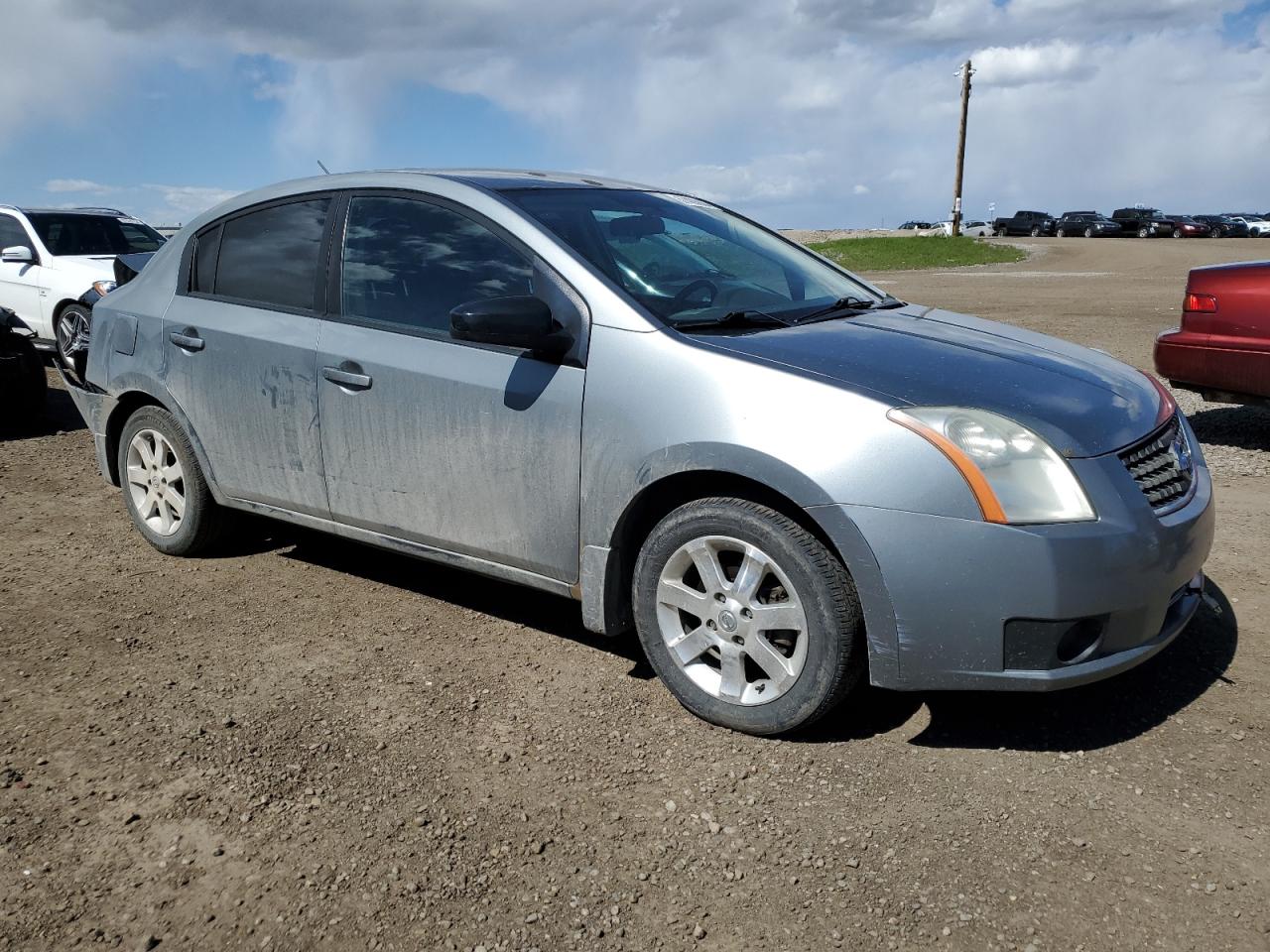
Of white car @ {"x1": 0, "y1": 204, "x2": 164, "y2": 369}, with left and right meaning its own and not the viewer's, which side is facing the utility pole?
left

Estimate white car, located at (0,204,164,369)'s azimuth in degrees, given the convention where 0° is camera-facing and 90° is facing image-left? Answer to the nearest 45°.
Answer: approximately 315°

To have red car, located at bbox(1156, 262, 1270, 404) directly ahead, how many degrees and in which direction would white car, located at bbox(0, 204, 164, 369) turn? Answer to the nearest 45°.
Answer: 0° — it already faces it

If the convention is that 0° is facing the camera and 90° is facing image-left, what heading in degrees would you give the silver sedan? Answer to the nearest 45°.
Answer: approximately 315°

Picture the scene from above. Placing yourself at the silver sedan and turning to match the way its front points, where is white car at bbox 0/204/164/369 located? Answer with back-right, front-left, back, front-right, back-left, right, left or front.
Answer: back

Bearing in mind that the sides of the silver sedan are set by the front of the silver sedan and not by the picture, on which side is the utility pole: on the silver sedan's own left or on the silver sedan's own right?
on the silver sedan's own left

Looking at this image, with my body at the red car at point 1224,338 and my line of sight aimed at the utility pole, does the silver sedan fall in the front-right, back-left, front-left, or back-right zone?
back-left

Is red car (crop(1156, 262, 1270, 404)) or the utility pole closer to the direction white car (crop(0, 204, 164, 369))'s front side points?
the red car

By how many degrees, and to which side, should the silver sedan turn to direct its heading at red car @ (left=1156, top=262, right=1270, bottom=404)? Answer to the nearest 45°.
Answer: approximately 90° to its left

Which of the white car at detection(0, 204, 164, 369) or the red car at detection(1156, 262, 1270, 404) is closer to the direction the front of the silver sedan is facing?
the red car
